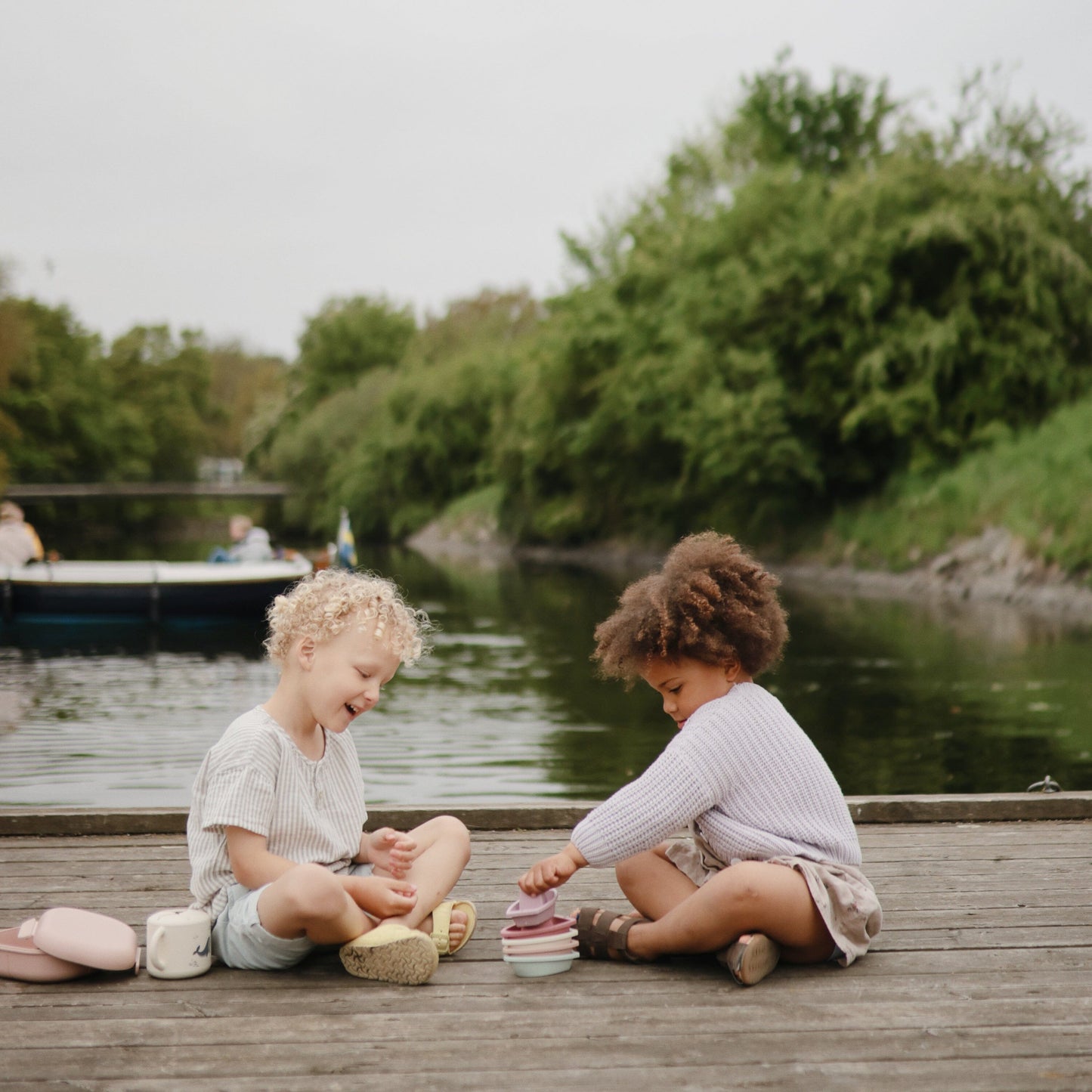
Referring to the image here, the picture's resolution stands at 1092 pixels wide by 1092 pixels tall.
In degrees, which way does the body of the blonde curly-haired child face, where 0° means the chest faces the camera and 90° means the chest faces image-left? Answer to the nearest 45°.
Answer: approximately 315°

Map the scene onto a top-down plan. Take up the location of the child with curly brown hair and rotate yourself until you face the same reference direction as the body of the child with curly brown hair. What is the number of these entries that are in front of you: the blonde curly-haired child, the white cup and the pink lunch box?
3

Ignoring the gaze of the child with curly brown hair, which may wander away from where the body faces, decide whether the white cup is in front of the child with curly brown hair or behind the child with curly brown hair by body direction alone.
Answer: in front

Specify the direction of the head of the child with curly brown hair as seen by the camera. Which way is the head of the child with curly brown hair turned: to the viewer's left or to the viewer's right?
to the viewer's left

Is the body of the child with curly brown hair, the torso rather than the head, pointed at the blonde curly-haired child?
yes

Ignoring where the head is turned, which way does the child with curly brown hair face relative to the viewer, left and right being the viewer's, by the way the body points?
facing to the left of the viewer

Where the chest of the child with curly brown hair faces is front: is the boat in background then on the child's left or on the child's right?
on the child's right

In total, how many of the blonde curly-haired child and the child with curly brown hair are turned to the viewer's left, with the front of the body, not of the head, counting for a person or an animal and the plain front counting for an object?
1

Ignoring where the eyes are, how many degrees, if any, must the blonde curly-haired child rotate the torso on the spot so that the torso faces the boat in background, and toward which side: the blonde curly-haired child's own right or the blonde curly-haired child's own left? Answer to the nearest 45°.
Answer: approximately 135° to the blonde curly-haired child's own left

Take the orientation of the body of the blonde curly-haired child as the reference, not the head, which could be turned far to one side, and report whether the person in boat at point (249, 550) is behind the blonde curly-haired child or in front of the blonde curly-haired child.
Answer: behind

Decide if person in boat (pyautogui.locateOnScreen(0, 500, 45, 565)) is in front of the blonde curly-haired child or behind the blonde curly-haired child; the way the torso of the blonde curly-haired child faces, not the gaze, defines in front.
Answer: behind
